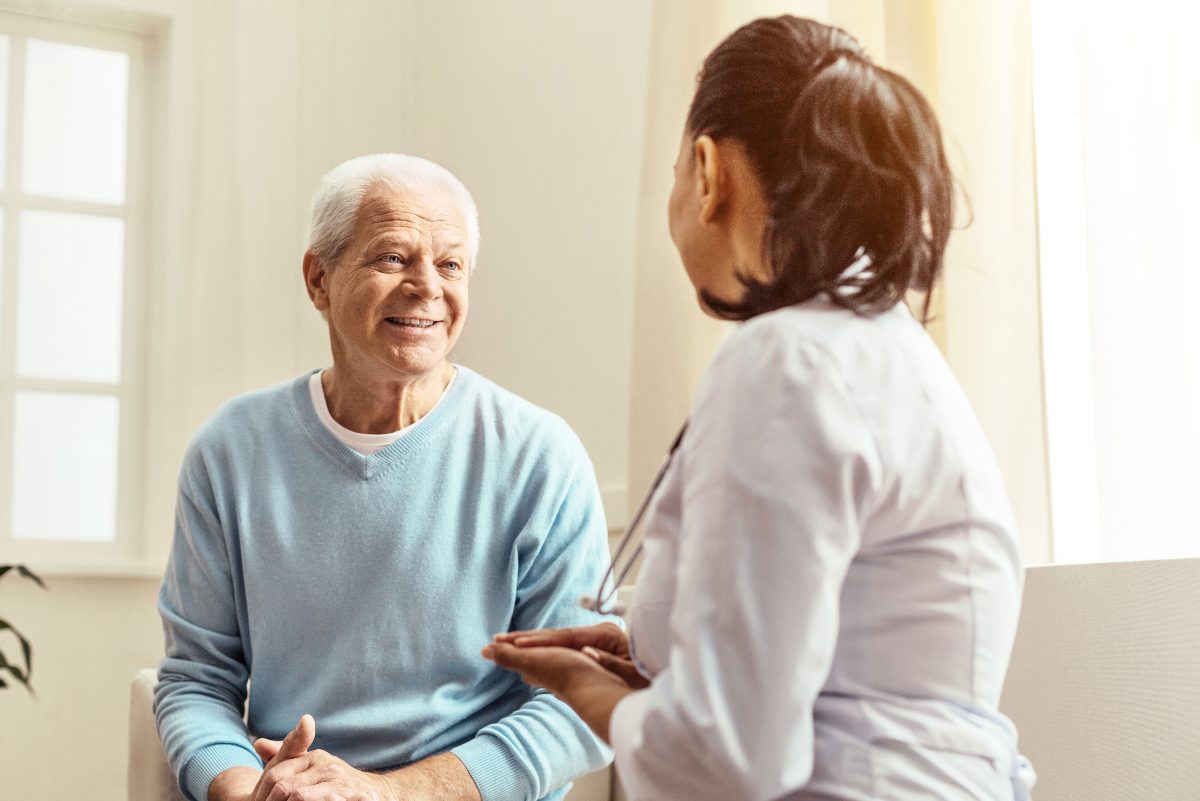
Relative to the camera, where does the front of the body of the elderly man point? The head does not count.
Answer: toward the camera

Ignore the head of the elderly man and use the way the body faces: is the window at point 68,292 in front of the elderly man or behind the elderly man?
behind

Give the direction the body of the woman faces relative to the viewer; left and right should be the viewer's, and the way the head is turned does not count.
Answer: facing away from the viewer and to the left of the viewer

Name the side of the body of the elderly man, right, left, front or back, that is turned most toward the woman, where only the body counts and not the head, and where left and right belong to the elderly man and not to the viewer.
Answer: front

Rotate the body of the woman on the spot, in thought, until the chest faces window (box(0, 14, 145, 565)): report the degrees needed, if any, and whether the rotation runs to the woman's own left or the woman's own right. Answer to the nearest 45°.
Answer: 0° — they already face it

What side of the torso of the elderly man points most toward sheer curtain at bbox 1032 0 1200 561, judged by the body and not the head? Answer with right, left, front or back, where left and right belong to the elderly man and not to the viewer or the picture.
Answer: left

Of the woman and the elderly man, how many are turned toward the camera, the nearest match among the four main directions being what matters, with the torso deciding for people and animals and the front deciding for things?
1

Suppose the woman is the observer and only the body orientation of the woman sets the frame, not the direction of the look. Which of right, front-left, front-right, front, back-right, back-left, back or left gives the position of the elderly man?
front

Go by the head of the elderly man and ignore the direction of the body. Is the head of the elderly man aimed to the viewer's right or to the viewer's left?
to the viewer's right

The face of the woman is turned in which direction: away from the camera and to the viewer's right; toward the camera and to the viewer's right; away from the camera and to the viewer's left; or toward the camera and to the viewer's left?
away from the camera and to the viewer's left

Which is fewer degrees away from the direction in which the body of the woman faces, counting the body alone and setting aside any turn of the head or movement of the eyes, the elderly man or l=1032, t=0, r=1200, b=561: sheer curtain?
the elderly man

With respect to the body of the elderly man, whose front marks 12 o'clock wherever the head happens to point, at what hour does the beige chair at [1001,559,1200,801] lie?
The beige chair is roughly at 10 o'clock from the elderly man.

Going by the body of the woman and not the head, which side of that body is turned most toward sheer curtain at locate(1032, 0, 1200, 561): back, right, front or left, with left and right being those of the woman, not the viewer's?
right

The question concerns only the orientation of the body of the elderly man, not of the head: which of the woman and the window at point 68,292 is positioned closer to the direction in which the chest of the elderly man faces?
the woman

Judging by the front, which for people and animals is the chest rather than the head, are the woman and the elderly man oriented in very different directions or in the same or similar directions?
very different directions

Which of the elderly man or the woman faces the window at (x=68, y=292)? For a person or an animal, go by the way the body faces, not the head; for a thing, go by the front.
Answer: the woman
